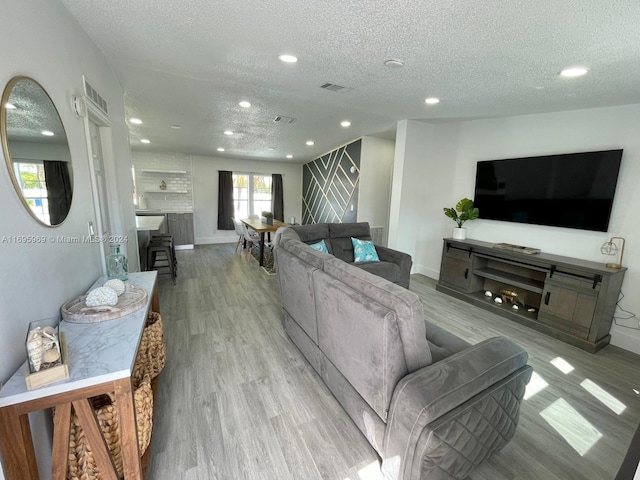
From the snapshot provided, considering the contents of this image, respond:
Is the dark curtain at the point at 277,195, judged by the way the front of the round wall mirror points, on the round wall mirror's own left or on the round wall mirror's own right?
on the round wall mirror's own left

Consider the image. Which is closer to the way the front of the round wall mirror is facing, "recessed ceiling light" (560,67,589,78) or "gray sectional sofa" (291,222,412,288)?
the recessed ceiling light

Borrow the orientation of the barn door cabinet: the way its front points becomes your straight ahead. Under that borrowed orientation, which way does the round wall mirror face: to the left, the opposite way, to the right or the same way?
the opposite way

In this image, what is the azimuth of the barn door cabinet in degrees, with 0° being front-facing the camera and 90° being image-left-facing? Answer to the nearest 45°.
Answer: approximately 45°

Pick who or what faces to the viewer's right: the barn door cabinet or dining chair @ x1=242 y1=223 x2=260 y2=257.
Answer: the dining chair

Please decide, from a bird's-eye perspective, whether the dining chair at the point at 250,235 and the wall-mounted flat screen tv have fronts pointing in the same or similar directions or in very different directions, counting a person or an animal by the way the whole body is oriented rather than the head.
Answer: very different directions

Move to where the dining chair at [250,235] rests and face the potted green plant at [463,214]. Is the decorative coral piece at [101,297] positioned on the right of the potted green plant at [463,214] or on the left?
right

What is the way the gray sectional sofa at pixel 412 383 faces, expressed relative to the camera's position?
facing away from the viewer and to the right of the viewer

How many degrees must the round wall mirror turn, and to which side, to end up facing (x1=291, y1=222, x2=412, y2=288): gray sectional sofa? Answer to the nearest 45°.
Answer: approximately 45° to its left

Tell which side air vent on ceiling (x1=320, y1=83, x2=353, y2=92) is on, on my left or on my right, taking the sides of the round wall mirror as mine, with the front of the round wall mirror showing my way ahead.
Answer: on my left

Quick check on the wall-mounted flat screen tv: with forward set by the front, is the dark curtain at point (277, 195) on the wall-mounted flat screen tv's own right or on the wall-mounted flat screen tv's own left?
on the wall-mounted flat screen tv's own right

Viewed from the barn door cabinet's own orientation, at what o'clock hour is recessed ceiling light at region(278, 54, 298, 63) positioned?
The recessed ceiling light is roughly at 12 o'clock from the barn door cabinet.
